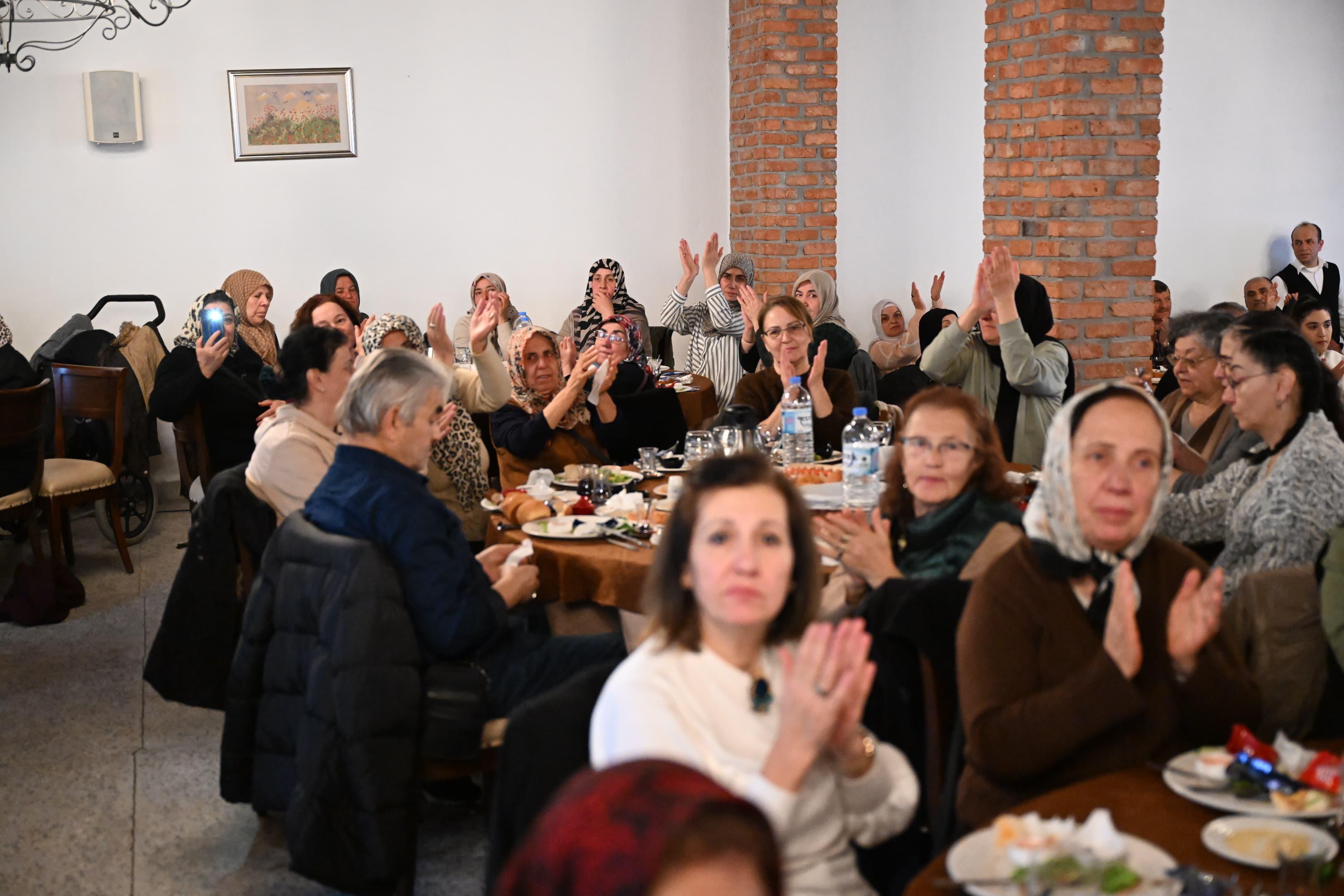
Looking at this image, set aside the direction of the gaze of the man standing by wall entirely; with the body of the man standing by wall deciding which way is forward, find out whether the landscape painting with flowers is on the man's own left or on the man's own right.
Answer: on the man's own right

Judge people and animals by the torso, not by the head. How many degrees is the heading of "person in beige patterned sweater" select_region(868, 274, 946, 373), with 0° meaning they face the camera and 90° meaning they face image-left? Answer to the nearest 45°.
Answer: approximately 315°

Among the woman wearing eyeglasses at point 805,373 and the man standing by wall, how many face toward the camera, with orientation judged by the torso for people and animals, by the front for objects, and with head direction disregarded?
2

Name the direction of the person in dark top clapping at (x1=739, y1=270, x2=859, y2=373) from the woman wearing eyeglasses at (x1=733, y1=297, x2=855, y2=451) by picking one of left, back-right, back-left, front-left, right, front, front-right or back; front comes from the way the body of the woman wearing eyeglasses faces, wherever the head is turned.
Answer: back

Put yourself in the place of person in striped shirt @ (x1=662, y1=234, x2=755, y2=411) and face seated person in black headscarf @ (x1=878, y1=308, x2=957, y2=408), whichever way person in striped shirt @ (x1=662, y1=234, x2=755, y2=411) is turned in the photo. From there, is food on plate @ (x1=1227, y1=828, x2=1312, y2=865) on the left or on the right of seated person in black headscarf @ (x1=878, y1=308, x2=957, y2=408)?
right

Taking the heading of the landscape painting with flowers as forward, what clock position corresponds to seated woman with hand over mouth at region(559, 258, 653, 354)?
The seated woman with hand over mouth is roughly at 10 o'clock from the landscape painting with flowers.

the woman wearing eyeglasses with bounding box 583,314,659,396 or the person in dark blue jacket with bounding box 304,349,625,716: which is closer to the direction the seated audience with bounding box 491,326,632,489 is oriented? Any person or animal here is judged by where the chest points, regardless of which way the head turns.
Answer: the person in dark blue jacket

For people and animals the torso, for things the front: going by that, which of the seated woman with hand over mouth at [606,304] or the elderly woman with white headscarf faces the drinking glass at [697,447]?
the seated woman with hand over mouth

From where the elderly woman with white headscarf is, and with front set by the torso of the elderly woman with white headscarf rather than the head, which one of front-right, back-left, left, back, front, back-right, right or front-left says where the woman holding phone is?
back

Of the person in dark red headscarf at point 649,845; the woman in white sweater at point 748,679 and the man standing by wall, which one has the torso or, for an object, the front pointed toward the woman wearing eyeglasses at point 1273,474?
the man standing by wall
